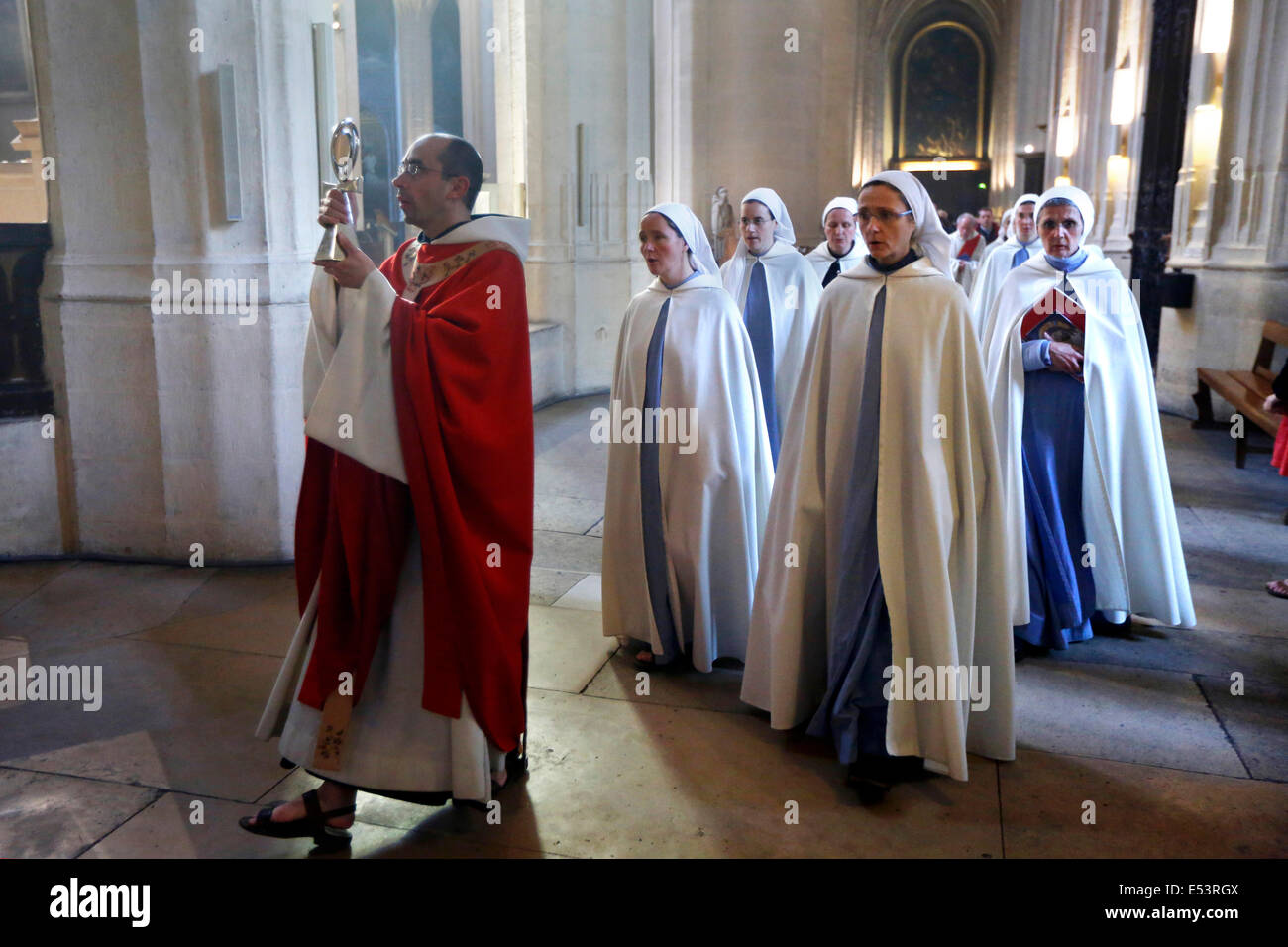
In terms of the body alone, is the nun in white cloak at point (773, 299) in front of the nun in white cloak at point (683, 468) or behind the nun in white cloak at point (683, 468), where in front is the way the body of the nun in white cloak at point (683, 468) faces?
behind

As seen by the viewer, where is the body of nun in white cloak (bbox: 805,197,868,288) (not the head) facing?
toward the camera

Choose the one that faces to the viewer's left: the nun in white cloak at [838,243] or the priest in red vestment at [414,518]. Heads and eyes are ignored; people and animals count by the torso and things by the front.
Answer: the priest in red vestment

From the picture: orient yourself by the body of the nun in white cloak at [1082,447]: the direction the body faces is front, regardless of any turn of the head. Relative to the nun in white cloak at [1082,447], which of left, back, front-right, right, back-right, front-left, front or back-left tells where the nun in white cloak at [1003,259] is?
back

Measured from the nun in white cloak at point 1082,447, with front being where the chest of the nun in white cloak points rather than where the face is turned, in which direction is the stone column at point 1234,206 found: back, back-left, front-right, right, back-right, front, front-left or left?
back

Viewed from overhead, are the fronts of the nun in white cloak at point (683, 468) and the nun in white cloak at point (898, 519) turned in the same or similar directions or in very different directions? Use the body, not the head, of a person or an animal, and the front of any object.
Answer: same or similar directions

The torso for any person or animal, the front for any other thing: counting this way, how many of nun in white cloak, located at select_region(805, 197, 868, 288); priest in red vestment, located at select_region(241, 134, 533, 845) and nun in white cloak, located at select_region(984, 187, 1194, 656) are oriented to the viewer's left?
1

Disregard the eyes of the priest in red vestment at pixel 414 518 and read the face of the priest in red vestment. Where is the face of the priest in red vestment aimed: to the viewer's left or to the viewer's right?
to the viewer's left

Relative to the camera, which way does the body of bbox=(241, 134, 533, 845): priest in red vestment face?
to the viewer's left

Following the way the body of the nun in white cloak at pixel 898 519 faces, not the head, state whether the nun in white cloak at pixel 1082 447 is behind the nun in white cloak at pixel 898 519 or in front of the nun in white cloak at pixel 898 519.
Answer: behind

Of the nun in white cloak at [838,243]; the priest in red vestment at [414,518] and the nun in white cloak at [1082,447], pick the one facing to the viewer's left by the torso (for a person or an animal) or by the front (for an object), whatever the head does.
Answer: the priest in red vestment

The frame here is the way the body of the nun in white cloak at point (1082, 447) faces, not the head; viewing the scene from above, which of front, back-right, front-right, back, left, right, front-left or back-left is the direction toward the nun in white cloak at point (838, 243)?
back-right

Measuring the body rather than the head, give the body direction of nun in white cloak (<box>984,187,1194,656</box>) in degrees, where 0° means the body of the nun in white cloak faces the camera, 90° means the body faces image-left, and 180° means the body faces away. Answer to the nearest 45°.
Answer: approximately 0°

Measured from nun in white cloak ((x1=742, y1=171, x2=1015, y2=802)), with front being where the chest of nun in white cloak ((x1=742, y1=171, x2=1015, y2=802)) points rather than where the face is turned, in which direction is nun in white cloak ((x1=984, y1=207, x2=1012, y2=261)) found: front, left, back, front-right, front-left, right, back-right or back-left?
back-right

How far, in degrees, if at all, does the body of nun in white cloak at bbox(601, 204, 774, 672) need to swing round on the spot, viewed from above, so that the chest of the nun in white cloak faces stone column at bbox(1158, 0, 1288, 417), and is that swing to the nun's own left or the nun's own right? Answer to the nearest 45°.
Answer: approximately 180°

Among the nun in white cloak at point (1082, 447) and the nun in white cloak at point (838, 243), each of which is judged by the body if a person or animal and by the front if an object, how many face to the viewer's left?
0
